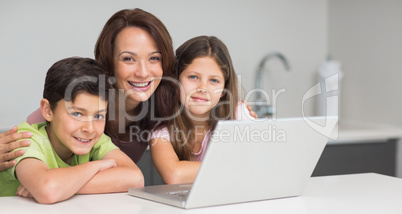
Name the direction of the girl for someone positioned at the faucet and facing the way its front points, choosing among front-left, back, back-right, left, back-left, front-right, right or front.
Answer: right

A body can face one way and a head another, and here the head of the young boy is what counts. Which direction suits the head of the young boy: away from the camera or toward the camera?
toward the camera

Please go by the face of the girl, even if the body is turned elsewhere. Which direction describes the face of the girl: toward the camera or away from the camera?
toward the camera

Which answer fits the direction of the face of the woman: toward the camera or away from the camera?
toward the camera

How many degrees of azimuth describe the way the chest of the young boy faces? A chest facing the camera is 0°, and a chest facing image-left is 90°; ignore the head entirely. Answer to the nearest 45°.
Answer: approximately 315°

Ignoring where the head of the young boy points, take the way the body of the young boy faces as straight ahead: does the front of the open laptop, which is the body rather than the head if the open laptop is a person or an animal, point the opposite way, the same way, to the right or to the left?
the opposite way

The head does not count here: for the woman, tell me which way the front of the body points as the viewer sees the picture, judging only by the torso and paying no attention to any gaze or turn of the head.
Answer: toward the camera

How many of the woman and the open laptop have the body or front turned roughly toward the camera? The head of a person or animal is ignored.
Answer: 1

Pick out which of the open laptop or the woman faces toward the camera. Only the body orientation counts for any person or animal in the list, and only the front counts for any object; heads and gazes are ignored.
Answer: the woman

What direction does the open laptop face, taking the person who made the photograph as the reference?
facing away from the viewer and to the left of the viewer

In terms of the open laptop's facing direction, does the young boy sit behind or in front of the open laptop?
in front
